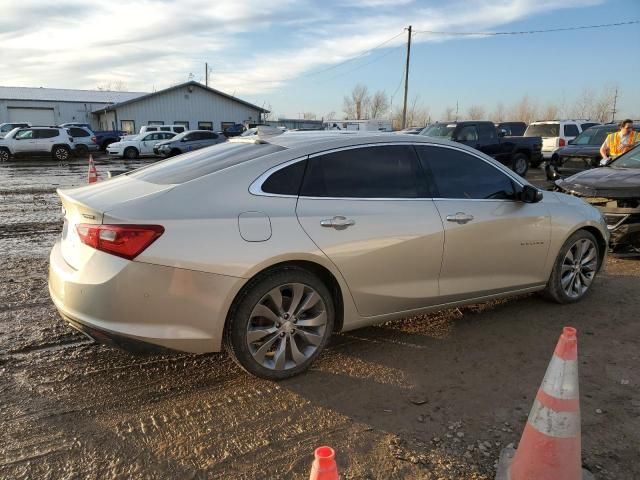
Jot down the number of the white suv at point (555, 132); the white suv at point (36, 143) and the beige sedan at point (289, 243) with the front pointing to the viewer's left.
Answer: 1

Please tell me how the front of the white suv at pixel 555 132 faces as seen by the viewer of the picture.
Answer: facing away from the viewer and to the right of the viewer

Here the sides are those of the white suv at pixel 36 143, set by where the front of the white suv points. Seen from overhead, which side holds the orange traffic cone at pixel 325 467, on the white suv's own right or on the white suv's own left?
on the white suv's own left

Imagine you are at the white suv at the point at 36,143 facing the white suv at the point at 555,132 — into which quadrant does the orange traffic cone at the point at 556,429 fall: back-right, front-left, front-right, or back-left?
front-right

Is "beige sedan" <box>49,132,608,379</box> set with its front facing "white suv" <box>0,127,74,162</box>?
no

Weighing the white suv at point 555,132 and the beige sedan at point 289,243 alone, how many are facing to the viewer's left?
0

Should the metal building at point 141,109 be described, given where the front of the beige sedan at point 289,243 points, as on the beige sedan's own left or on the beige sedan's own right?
on the beige sedan's own left

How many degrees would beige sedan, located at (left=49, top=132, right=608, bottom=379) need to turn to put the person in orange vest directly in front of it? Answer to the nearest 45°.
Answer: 0° — it already faces them

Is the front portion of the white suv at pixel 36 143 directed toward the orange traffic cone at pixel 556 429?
no

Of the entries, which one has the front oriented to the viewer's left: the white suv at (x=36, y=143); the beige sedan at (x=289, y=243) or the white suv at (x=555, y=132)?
the white suv at (x=36, y=143)

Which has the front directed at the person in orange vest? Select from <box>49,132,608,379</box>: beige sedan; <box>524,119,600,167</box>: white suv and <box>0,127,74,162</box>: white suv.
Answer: the beige sedan

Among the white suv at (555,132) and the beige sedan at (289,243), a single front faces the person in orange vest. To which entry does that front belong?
the beige sedan

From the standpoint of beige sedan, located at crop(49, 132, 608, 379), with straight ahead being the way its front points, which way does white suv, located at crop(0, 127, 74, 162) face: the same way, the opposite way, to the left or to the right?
the opposite way

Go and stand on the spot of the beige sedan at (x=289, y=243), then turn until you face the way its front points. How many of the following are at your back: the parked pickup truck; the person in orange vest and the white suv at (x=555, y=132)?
0

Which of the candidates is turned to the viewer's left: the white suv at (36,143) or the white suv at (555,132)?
the white suv at (36,143)

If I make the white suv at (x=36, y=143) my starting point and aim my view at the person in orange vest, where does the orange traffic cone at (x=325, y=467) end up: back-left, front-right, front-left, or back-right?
front-right

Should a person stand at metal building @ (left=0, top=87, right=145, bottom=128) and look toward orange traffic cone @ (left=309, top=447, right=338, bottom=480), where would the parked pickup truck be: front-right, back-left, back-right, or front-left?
front-left

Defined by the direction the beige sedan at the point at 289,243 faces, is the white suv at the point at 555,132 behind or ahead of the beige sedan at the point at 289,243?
ahead

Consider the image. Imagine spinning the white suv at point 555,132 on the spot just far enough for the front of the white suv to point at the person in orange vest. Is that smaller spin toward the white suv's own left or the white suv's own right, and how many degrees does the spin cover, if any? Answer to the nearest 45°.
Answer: approximately 135° to the white suv's own right

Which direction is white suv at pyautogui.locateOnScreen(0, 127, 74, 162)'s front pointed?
to the viewer's left
